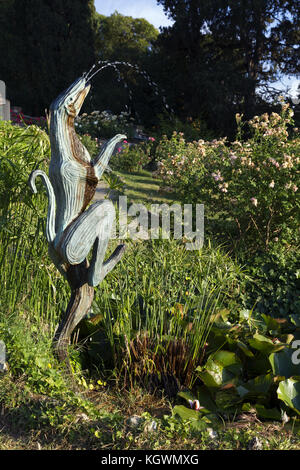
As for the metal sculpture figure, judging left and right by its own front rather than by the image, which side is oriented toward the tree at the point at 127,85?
left

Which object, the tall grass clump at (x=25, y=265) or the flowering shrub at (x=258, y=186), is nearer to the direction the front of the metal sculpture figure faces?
the flowering shrub

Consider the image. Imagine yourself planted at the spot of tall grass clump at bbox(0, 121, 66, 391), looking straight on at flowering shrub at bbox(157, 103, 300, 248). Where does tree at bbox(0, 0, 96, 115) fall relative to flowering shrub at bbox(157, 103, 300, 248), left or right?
left

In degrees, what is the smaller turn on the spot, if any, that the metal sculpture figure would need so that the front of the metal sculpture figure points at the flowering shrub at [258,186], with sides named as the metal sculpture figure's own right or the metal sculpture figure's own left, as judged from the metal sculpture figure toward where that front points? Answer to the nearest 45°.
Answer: approximately 45° to the metal sculpture figure's own left

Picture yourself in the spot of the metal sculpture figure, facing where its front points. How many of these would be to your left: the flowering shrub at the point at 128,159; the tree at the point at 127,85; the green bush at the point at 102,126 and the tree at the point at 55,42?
4

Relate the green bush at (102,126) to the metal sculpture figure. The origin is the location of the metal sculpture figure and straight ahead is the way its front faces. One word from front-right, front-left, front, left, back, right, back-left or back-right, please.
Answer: left

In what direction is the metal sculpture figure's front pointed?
to the viewer's right

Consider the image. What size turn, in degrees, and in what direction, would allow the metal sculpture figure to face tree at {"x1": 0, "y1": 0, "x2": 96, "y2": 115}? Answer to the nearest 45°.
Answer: approximately 90° to its left

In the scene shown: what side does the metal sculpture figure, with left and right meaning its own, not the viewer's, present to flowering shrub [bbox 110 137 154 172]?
left
